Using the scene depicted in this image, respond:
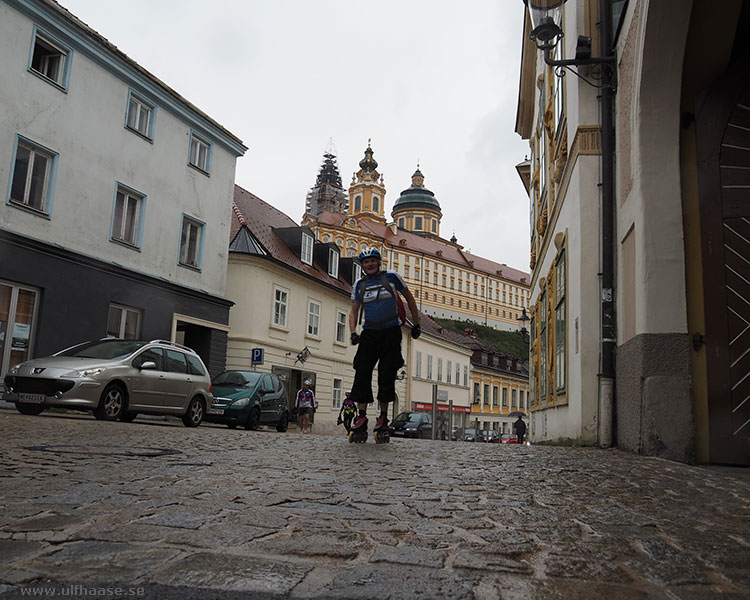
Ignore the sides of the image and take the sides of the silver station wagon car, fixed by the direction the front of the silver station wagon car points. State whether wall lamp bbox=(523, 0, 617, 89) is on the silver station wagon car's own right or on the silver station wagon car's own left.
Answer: on the silver station wagon car's own left

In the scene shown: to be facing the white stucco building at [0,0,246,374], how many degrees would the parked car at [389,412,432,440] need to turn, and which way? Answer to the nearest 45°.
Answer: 0° — it already faces it

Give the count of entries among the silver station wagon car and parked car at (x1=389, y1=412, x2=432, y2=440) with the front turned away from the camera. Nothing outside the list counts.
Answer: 0

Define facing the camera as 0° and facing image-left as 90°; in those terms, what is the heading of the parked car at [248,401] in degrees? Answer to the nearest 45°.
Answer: approximately 45°

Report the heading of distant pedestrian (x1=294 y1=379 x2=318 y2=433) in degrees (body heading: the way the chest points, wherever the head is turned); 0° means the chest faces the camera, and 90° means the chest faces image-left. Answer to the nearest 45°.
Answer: approximately 0°

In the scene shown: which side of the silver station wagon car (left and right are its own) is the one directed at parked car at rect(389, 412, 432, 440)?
back

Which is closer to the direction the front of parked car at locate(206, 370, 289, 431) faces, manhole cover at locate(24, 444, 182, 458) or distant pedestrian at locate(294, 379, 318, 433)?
the manhole cover

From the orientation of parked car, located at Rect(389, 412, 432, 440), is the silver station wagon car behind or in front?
in front

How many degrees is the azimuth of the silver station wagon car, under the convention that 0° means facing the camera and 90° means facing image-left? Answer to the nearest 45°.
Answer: approximately 45°

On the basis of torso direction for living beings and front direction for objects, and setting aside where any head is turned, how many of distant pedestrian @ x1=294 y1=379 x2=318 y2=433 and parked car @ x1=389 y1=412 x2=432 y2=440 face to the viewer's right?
0
